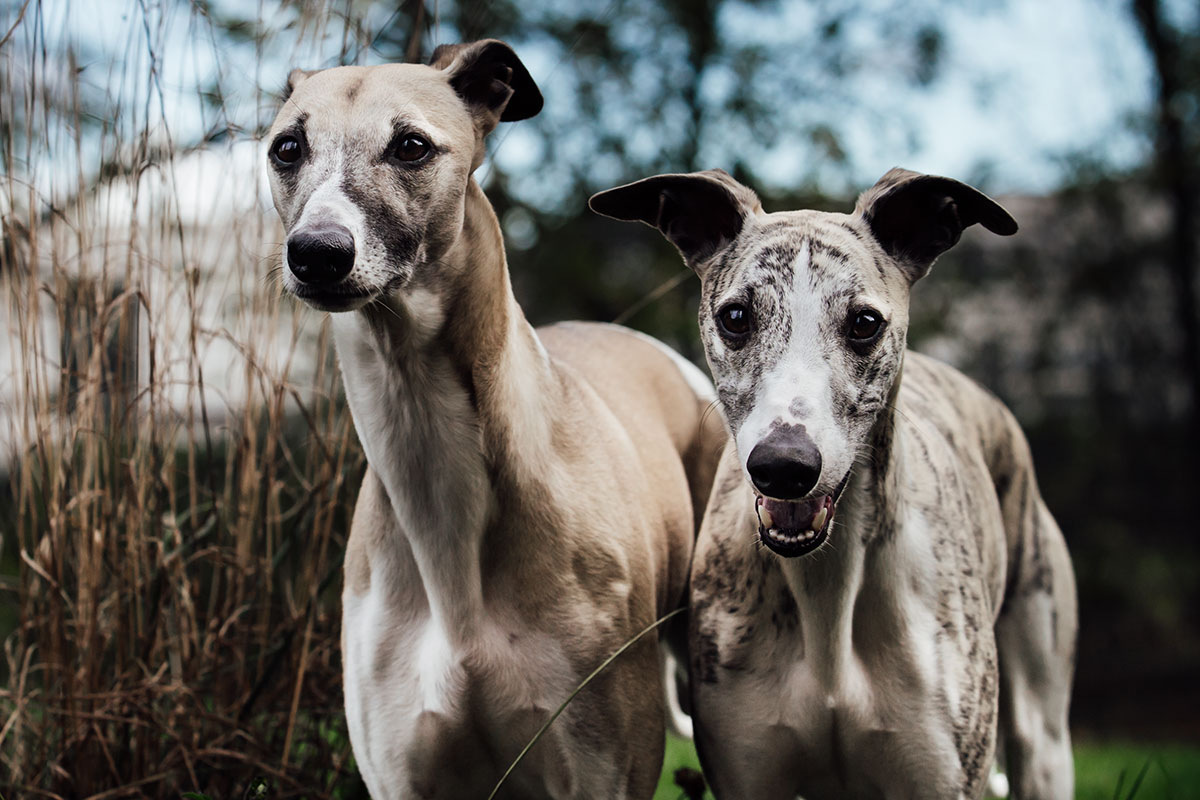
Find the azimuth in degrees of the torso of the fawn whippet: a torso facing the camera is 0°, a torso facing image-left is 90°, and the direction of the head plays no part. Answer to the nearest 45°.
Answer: approximately 45°

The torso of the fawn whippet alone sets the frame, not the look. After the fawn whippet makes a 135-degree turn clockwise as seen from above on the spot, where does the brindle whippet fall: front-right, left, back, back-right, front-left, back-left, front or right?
right
